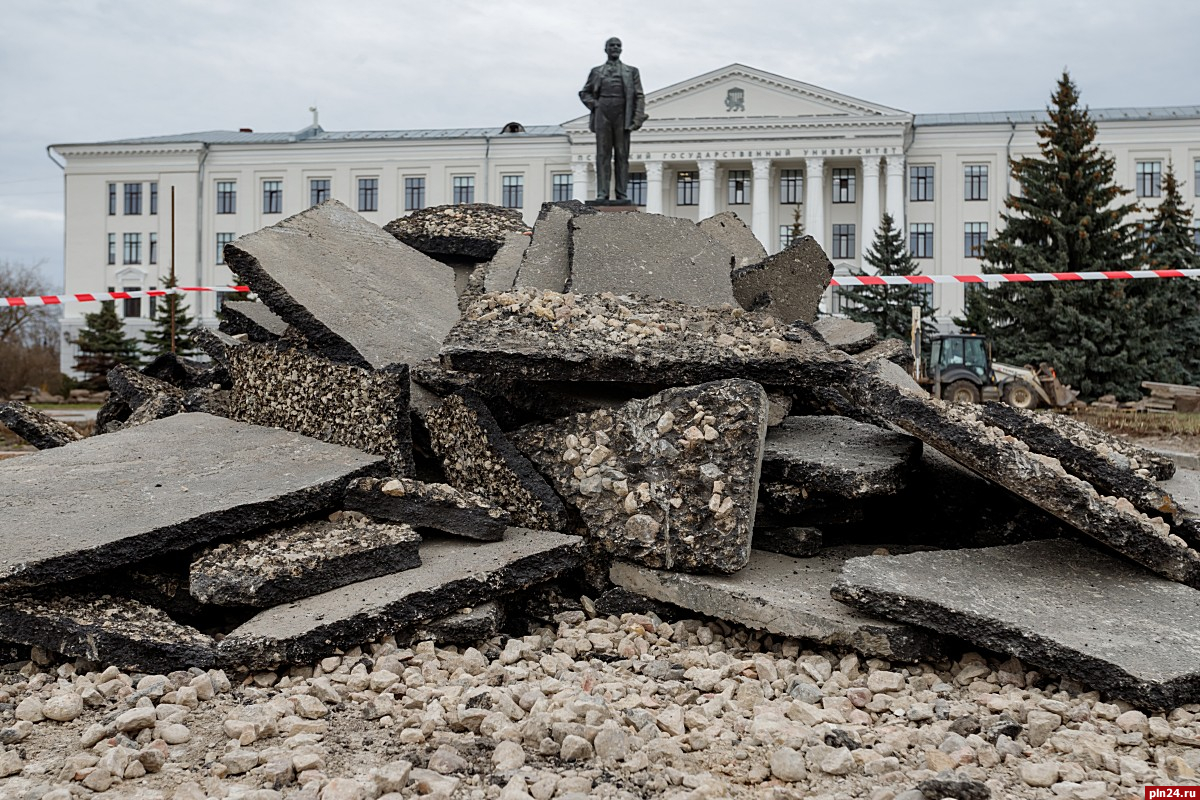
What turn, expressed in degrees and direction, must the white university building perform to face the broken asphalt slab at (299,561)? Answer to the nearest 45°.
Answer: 0° — it already faces it

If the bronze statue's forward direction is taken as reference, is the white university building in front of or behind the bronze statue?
behind

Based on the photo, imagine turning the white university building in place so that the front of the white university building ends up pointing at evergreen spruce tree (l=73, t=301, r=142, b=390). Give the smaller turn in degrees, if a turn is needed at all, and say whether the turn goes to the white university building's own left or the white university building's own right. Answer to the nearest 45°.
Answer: approximately 45° to the white university building's own right

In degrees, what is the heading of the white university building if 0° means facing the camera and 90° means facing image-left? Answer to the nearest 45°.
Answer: approximately 0°

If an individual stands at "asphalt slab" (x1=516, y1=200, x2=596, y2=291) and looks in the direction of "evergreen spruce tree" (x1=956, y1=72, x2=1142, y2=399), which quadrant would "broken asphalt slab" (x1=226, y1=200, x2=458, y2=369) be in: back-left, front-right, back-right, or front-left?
back-left

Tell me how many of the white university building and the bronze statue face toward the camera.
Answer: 2

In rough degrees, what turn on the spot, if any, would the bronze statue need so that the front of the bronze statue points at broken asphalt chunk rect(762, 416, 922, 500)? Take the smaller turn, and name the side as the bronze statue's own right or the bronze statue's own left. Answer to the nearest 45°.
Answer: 0° — it already faces it

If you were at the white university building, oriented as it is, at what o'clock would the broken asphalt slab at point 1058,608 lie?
The broken asphalt slab is roughly at 12 o'clock from the white university building.

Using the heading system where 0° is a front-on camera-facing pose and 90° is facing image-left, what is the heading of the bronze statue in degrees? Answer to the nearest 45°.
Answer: approximately 0°
